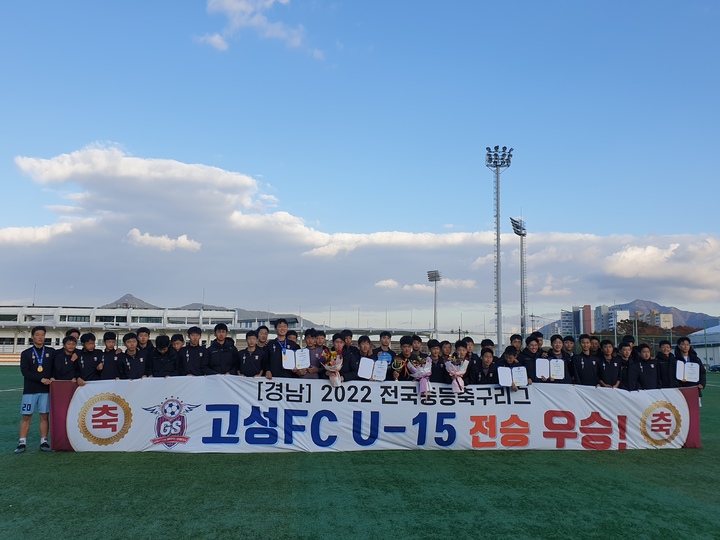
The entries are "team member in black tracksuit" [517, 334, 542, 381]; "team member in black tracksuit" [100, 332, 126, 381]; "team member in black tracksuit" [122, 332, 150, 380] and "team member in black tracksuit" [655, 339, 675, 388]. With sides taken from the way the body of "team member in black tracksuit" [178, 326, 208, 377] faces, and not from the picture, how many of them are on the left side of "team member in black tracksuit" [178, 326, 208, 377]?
2

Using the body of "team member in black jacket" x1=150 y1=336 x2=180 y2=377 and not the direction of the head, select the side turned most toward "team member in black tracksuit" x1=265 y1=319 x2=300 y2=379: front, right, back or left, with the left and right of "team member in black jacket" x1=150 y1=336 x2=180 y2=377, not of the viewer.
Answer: left

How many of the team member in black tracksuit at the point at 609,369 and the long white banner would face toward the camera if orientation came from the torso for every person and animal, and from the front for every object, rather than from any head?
2

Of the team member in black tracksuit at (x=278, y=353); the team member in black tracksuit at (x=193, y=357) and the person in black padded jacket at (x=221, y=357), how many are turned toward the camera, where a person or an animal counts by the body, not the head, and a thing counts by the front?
3

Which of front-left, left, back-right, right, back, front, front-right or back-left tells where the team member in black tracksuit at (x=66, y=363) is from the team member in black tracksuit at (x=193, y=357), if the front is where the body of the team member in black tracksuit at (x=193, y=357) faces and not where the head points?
right

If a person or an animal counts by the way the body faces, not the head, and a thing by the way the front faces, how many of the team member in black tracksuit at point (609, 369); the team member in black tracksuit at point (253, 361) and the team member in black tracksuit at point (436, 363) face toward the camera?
3

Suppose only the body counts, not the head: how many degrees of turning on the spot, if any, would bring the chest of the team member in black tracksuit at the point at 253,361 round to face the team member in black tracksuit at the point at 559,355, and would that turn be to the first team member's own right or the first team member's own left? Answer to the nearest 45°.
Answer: approximately 90° to the first team member's own left

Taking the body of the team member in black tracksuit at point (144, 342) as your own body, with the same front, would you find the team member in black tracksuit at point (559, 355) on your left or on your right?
on your left

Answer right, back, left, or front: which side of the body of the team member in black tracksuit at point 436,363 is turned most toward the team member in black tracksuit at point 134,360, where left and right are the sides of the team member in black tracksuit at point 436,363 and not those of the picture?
right

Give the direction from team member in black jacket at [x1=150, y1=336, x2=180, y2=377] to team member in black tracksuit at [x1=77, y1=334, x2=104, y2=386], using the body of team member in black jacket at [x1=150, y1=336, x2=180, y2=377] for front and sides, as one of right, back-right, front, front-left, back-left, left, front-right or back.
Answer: right
